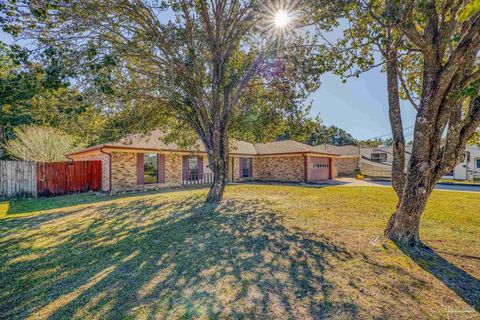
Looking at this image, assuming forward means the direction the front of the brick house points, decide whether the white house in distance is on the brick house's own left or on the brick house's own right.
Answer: on the brick house's own left

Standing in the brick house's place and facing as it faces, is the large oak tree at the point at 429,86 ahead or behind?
ahead

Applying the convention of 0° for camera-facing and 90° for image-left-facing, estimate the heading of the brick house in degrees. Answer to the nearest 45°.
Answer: approximately 315°

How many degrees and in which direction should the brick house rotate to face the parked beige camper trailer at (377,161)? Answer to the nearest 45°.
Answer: approximately 90° to its left

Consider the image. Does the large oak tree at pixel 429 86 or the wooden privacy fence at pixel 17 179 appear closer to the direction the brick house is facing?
the large oak tree

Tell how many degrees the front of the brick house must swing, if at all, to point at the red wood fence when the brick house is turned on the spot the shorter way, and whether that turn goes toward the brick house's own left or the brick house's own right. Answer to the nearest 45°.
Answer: approximately 90° to the brick house's own right

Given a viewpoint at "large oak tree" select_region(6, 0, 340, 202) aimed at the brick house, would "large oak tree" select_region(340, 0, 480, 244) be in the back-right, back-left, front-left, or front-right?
back-right
